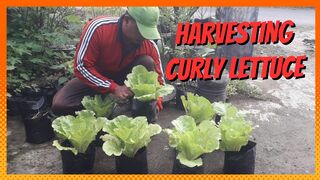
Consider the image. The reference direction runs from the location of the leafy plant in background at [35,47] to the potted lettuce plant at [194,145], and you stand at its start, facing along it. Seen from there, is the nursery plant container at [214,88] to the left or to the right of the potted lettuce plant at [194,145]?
left

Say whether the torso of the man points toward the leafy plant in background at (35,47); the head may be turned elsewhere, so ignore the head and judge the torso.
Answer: no

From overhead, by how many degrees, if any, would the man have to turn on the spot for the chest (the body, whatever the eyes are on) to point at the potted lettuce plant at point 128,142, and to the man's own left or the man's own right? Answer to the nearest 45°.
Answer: approximately 45° to the man's own right

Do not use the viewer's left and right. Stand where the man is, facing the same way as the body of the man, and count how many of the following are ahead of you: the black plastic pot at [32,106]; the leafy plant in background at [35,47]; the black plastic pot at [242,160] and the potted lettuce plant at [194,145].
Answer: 2

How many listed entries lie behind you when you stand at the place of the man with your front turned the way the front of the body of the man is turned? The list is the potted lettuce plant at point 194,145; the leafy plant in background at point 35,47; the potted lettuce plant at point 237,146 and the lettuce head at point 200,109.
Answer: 1

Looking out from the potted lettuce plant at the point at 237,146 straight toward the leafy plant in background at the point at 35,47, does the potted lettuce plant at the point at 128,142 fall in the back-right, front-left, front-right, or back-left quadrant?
front-left

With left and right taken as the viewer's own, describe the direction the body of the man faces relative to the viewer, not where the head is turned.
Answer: facing the viewer and to the right of the viewer

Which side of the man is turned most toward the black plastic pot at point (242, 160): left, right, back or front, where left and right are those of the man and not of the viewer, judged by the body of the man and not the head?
front

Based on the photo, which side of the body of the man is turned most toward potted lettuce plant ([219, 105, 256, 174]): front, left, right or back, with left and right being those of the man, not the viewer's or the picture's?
front

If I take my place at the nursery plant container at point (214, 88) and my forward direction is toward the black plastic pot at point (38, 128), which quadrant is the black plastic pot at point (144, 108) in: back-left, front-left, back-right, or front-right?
front-left

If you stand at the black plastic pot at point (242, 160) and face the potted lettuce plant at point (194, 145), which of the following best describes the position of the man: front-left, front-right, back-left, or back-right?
front-right

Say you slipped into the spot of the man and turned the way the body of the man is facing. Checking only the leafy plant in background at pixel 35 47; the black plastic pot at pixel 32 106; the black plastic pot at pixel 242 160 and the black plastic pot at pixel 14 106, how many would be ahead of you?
1

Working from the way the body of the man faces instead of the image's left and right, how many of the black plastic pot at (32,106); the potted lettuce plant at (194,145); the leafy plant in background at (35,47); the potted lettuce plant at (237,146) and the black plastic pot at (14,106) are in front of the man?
2

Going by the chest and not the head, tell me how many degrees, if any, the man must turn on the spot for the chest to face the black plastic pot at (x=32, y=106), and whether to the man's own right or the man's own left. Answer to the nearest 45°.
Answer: approximately 135° to the man's own right

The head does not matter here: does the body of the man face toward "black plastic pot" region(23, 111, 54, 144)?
no
